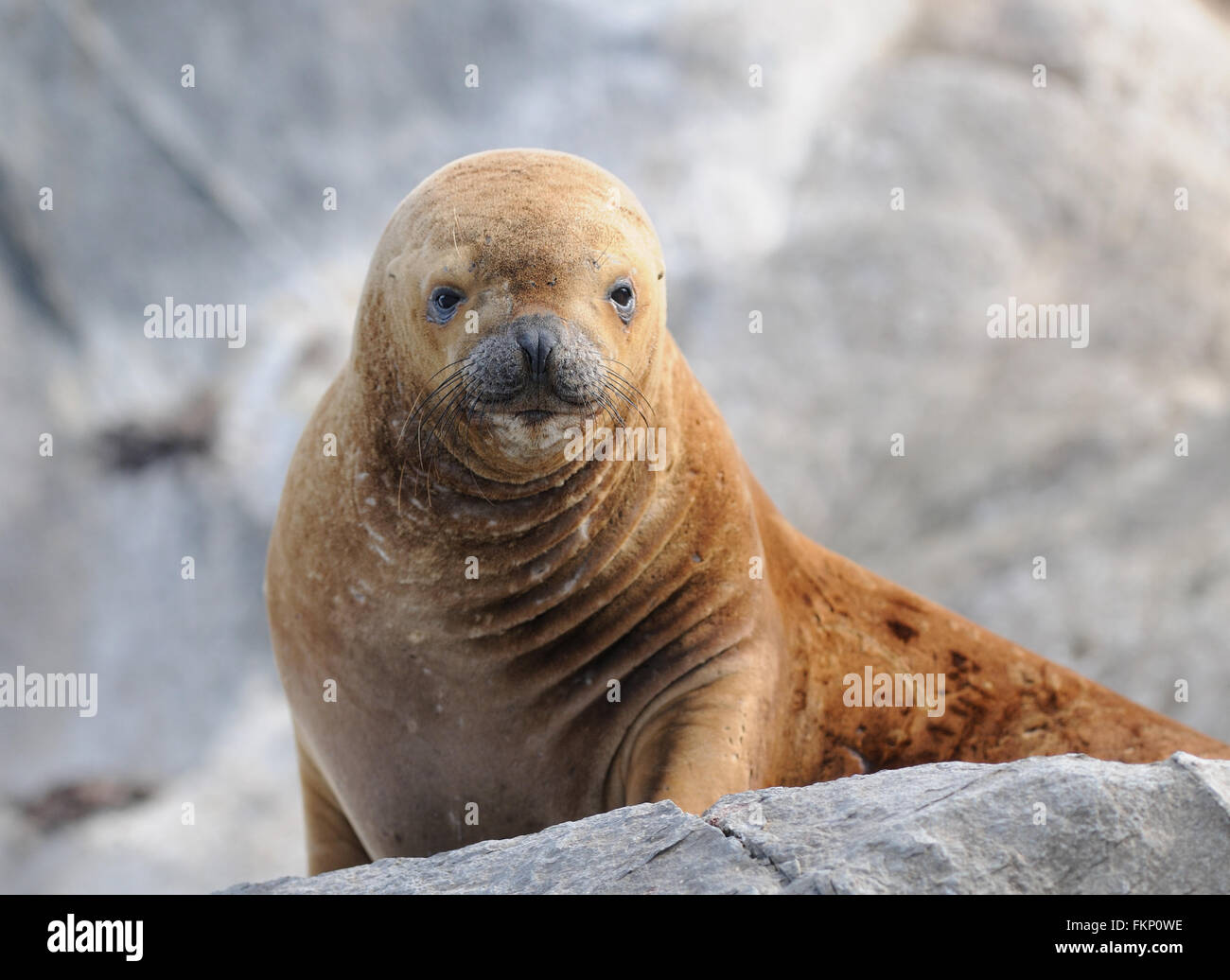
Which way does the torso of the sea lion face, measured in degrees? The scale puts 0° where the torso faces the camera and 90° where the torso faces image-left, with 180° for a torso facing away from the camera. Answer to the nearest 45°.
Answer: approximately 45°
